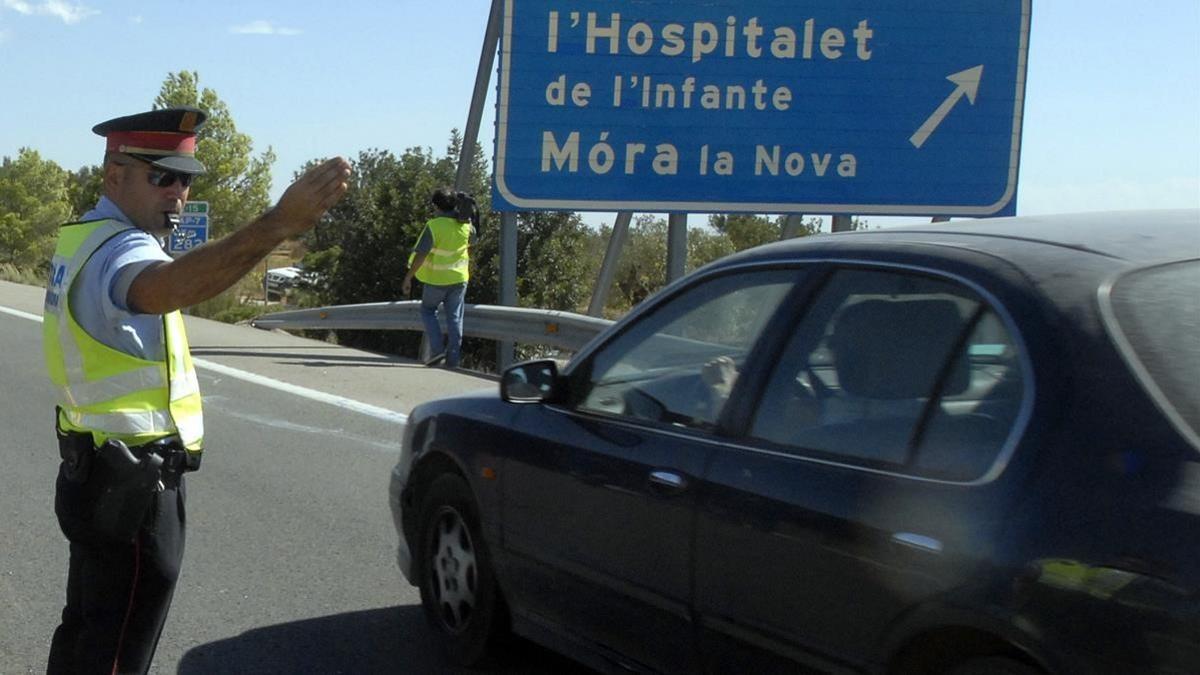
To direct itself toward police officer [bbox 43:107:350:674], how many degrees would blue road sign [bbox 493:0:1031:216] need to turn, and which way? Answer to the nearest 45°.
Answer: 0° — it already faces them

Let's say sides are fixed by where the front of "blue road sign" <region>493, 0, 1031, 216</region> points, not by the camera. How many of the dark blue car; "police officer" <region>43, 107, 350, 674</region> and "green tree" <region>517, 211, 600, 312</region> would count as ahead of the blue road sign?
2

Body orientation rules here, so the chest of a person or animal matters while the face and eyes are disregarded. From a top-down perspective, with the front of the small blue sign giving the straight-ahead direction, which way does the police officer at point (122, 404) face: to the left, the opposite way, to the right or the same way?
to the left

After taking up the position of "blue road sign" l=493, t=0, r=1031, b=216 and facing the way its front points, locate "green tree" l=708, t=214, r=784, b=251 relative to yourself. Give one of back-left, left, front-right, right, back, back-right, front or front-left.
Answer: back

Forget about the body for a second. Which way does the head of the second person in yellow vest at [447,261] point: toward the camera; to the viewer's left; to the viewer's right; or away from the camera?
away from the camera

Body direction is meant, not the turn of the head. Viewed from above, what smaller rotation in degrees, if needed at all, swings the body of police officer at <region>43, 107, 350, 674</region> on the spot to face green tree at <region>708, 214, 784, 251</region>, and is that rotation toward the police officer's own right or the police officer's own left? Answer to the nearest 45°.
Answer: approximately 45° to the police officer's own left

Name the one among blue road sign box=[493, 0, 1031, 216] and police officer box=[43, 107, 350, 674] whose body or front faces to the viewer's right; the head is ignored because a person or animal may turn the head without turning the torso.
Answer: the police officer

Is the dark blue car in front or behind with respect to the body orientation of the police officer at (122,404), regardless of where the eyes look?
in front

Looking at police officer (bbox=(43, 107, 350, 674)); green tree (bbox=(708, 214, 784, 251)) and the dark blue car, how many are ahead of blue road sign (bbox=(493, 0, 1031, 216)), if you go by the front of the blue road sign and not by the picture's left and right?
2

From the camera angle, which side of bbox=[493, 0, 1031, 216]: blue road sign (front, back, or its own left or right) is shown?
front

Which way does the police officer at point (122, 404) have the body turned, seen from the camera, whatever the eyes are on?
to the viewer's right

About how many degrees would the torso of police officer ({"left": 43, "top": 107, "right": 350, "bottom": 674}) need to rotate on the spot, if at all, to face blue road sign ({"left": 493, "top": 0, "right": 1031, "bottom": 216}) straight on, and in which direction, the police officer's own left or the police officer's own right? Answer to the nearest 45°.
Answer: approximately 45° to the police officer's own left
